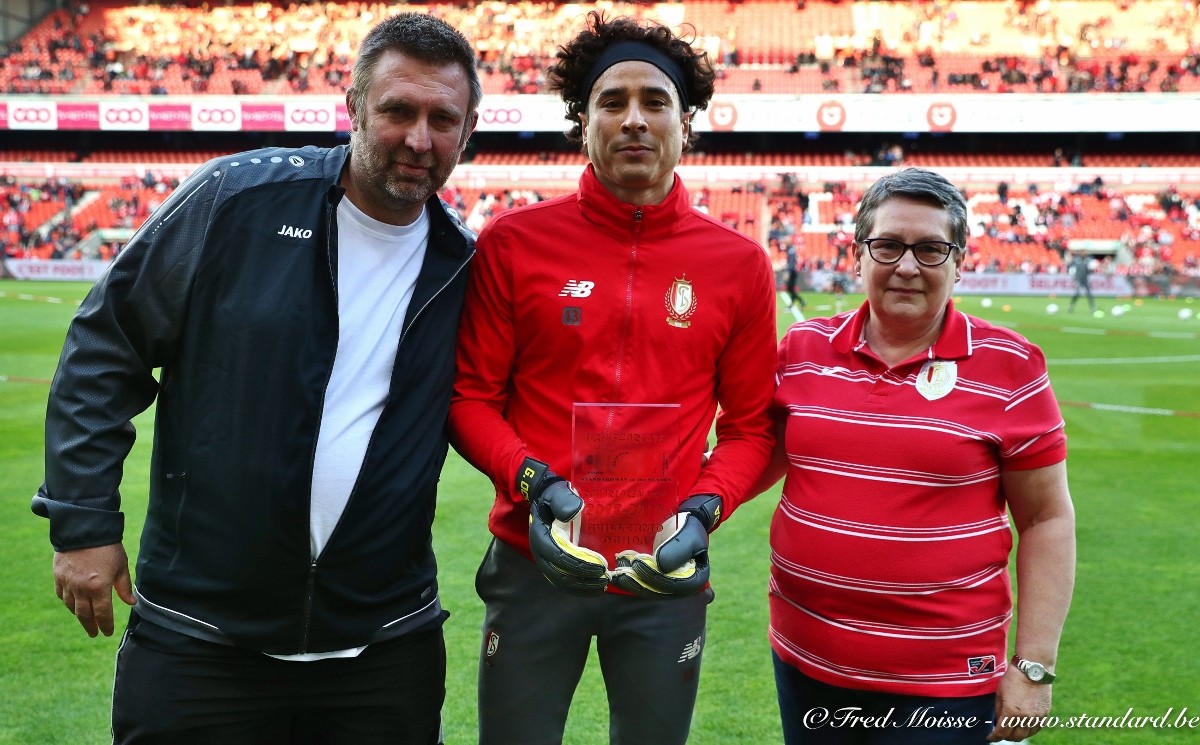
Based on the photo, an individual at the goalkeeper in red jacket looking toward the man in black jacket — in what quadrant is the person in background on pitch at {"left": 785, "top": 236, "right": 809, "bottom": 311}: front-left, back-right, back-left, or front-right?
back-right

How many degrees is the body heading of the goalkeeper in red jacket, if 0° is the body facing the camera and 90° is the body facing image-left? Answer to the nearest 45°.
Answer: approximately 0°

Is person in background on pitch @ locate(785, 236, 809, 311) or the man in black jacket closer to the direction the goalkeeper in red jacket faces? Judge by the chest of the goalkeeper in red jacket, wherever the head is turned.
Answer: the man in black jacket

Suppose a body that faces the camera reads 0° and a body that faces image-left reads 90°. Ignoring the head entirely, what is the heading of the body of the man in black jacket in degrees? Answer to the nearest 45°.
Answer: approximately 315°

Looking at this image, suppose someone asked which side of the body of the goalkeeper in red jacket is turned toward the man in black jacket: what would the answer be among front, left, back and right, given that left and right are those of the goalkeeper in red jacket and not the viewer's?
right

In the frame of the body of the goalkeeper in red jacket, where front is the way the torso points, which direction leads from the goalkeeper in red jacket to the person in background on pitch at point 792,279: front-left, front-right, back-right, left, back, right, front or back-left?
back

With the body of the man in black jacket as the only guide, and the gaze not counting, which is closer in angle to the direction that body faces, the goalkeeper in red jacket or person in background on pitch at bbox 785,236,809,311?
the goalkeeper in red jacket

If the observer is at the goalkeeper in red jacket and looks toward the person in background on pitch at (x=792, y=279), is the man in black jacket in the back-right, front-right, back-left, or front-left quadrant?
back-left

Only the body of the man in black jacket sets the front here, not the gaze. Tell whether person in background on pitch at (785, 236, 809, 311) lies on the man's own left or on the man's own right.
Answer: on the man's own left
